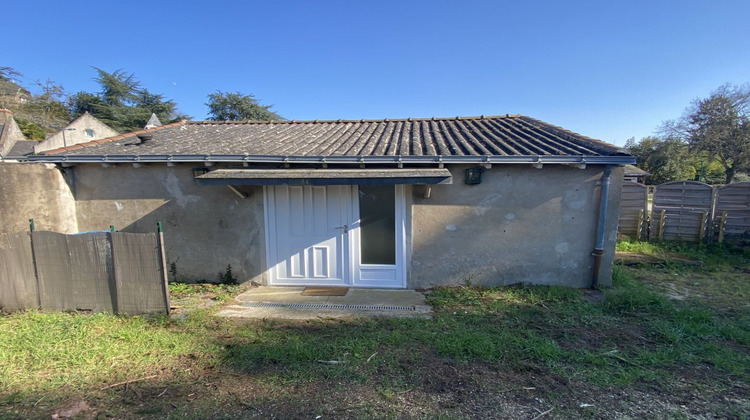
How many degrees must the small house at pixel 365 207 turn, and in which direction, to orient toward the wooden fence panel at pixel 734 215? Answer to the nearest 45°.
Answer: approximately 90° to its left

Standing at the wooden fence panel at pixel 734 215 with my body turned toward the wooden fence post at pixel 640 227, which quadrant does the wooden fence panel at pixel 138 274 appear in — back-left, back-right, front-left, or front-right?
front-left

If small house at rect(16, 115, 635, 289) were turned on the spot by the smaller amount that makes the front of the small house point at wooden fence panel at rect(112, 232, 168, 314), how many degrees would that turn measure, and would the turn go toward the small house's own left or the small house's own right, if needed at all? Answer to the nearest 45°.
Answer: approximately 90° to the small house's own right

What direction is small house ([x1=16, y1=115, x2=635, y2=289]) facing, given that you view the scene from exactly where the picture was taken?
facing the viewer

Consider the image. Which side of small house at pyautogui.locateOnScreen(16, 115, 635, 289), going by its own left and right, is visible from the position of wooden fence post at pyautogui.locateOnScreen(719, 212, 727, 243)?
left

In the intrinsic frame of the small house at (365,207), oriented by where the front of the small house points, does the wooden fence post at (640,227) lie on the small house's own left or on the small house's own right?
on the small house's own left

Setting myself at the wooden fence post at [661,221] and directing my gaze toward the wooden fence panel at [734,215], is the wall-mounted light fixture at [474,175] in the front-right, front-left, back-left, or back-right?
back-right

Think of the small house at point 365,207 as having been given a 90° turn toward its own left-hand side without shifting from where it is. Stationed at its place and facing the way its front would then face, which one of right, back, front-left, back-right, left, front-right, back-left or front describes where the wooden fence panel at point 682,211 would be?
front

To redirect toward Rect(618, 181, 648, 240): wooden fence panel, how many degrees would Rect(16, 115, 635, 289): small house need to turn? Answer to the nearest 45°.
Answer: approximately 90° to its left

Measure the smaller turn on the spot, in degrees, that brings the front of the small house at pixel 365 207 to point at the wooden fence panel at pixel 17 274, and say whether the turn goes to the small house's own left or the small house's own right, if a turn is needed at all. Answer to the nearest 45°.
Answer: approximately 90° to the small house's own right
